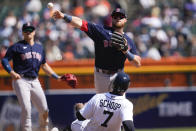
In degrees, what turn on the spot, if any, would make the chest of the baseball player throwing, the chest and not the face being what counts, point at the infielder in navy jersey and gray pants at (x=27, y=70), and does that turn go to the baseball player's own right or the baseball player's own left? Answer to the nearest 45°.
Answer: approximately 135° to the baseball player's own right

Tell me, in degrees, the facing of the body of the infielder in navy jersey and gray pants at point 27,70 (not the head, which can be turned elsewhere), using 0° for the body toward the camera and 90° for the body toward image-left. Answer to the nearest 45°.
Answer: approximately 0°

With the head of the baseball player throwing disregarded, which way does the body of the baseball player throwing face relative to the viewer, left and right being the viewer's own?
facing the viewer

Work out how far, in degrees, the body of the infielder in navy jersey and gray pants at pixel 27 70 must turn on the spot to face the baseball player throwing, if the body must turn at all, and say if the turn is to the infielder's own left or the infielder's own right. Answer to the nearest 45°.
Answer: approximately 45° to the infielder's own left

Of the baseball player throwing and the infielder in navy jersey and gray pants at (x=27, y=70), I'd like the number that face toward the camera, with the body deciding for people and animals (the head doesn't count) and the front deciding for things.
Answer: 2
